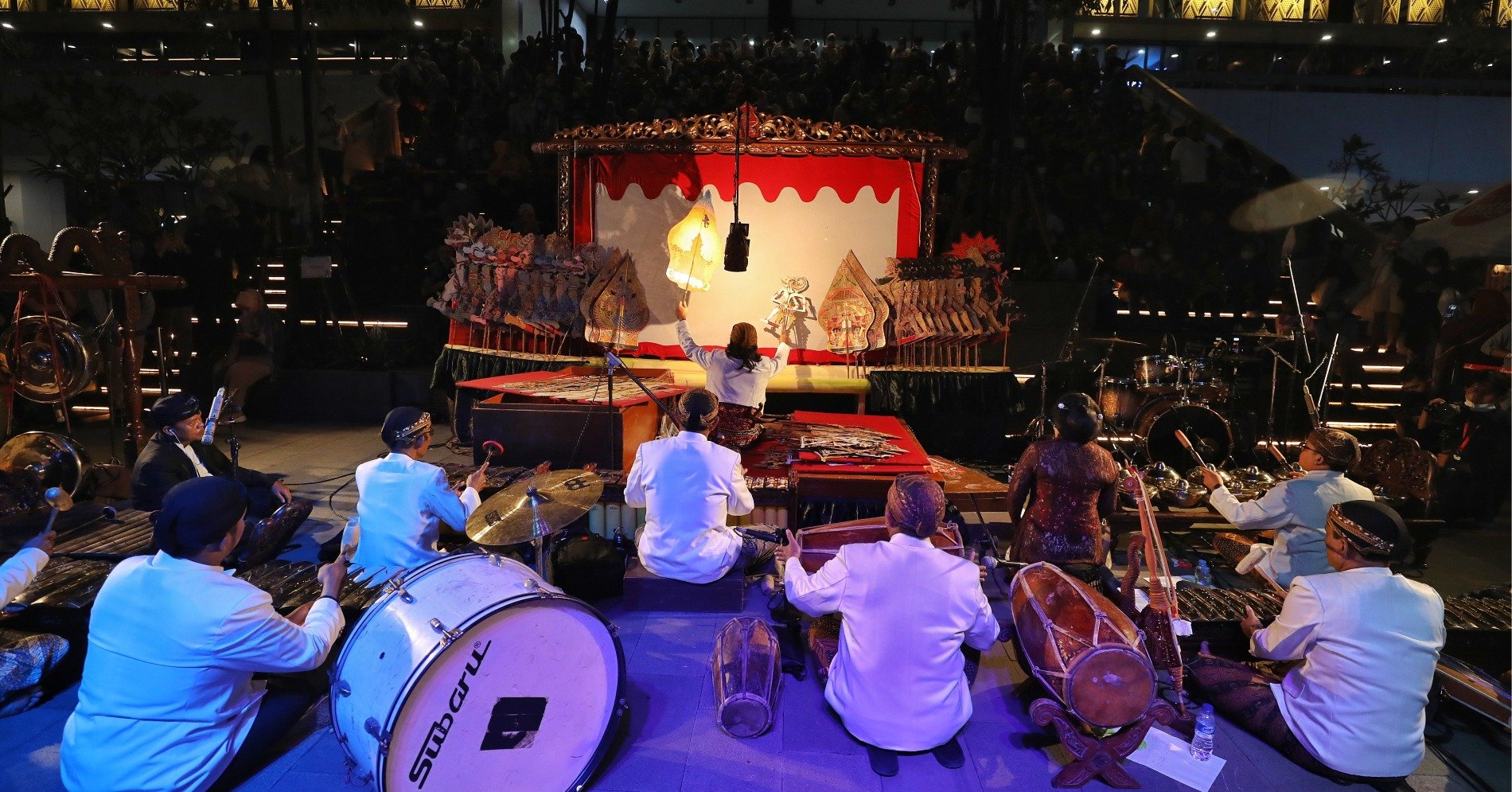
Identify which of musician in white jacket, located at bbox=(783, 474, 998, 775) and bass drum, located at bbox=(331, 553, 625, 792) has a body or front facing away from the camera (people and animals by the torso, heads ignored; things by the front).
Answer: the musician in white jacket

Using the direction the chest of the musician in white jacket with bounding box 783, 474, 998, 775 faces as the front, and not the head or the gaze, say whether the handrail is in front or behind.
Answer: in front

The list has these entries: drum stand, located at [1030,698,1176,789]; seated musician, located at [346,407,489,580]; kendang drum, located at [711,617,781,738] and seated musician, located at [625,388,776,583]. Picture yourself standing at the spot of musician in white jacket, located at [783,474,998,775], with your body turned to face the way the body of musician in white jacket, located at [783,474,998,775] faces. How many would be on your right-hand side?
1

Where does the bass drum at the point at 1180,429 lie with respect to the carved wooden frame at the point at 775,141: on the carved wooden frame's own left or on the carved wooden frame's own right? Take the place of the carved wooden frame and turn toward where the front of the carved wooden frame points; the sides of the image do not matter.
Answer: on the carved wooden frame's own left

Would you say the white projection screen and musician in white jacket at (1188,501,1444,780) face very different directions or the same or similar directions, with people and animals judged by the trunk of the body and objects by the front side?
very different directions

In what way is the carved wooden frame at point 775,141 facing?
toward the camera

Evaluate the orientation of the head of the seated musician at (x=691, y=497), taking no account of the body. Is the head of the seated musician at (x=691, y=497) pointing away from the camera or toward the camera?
away from the camera

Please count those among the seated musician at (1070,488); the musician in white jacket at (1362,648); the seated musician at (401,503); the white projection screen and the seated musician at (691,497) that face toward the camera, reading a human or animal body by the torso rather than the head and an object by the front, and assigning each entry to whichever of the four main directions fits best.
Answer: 1

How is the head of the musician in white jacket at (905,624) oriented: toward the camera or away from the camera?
away from the camera

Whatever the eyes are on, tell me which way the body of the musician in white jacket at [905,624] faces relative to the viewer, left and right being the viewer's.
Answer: facing away from the viewer

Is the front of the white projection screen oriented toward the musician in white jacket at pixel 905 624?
yes

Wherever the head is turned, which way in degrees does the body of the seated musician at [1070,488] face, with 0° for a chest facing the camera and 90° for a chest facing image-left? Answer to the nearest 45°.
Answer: approximately 180°

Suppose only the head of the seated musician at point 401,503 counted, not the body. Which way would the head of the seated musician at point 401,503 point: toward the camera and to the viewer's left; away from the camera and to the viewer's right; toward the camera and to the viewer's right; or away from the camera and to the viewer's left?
away from the camera and to the viewer's right

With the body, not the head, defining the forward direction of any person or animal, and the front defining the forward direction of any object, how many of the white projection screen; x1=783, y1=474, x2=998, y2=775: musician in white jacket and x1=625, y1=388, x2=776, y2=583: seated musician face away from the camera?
2

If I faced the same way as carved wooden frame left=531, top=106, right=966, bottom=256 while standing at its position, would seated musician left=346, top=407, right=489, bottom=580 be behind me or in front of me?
in front

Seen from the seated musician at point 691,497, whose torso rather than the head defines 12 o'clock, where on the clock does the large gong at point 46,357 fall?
The large gong is roughly at 10 o'clock from the seated musician.

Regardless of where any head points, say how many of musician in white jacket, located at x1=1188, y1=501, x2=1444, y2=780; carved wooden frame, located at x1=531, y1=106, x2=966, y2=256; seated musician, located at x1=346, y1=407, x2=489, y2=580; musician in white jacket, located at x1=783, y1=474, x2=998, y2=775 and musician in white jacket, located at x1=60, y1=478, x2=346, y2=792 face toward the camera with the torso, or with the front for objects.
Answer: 1

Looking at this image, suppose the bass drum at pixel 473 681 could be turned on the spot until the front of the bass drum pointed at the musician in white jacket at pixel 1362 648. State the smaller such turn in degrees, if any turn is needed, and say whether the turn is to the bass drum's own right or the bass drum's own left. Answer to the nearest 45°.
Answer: approximately 45° to the bass drum's own left

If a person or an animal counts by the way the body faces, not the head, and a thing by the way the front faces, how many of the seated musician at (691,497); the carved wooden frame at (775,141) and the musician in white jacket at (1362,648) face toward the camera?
1

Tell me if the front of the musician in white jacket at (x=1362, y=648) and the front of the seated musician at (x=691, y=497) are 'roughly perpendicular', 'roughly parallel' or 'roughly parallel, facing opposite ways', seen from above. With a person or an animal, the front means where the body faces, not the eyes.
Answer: roughly parallel
